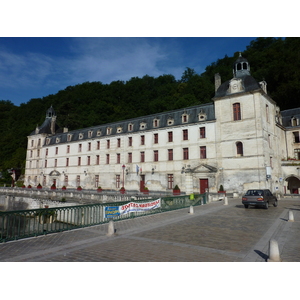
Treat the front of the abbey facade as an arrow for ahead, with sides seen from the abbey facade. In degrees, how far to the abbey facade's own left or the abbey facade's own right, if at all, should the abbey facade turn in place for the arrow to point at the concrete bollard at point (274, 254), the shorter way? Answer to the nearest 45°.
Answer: approximately 45° to the abbey facade's own left

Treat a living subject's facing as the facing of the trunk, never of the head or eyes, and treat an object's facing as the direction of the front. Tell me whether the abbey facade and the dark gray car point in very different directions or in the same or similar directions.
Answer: very different directions

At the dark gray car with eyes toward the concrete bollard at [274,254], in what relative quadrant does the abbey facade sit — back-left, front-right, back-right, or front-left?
back-right

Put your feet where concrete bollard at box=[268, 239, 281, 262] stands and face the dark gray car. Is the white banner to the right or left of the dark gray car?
left

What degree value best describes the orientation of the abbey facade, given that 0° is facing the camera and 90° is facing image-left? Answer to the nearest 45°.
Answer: approximately 45°
